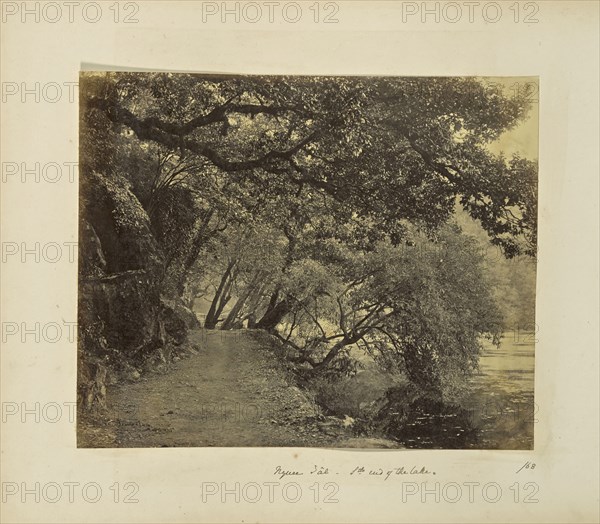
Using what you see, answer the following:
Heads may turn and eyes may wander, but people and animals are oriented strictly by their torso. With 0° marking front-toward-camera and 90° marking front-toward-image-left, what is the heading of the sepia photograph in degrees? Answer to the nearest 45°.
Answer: approximately 0°
